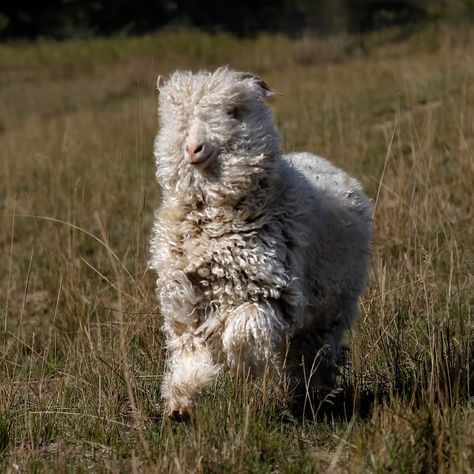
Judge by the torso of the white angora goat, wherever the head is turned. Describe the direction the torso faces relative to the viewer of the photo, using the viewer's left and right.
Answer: facing the viewer and to the left of the viewer
